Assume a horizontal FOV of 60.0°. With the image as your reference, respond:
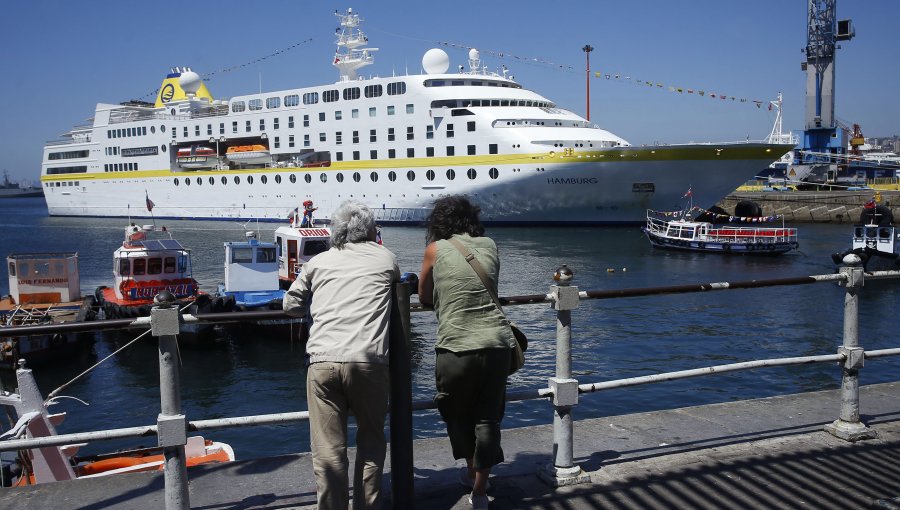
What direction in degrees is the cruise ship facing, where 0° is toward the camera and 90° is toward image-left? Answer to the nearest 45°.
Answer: approximately 315°

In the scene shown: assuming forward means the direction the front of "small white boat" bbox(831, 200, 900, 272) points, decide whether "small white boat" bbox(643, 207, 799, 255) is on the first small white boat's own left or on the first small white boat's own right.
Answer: on the first small white boat's own right

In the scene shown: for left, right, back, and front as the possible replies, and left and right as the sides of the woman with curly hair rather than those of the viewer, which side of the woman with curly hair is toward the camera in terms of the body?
back

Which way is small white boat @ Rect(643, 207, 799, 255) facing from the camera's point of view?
to the viewer's left

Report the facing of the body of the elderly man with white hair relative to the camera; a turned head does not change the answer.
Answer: away from the camera

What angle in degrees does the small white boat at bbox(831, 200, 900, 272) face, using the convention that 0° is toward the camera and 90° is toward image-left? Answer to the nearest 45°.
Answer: approximately 0°

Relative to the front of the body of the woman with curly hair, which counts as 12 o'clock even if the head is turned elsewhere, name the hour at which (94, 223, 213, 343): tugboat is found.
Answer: The tugboat is roughly at 11 o'clock from the woman with curly hair.

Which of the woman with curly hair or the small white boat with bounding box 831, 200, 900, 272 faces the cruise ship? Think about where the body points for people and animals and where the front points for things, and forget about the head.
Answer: the woman with curly hair

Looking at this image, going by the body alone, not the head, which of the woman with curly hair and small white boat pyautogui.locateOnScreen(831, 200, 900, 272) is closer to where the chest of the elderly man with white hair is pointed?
the small white boat

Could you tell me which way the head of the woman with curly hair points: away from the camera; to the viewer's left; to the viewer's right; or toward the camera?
away from the camera
